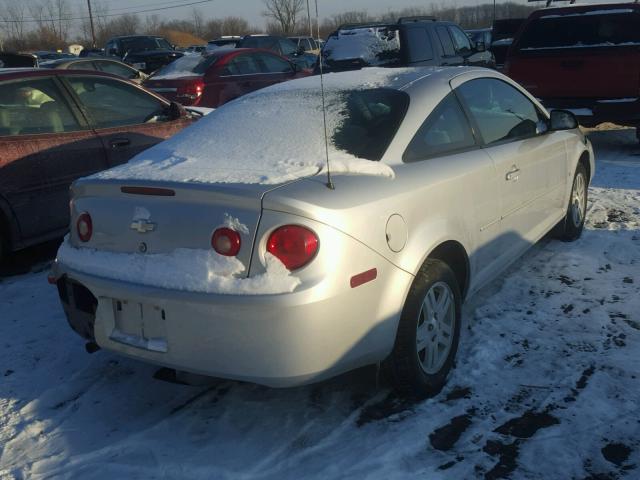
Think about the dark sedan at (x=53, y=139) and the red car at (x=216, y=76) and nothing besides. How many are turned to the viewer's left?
0

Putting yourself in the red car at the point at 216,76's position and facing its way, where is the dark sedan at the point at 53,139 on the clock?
The dark sedan is roughly at 5 o'clock from the red car.

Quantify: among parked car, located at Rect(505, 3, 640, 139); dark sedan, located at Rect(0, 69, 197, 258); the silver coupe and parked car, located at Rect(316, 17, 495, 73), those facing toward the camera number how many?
0

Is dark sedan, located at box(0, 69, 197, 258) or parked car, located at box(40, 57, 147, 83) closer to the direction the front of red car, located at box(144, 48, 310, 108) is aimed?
the parked car

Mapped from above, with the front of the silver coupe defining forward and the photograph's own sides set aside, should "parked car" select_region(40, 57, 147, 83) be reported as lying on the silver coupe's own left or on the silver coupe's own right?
on the silver coupe's own left

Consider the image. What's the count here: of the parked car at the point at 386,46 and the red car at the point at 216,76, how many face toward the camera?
0

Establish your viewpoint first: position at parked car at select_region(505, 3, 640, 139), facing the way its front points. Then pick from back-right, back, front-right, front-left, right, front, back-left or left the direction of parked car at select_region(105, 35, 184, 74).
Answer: front-left

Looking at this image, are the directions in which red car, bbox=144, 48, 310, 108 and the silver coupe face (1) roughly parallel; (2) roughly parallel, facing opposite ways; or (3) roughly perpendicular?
roughly parallel

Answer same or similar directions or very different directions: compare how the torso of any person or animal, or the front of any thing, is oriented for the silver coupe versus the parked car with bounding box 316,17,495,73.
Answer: same or similar directions

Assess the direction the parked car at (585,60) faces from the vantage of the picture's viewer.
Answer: facing away from the viewer

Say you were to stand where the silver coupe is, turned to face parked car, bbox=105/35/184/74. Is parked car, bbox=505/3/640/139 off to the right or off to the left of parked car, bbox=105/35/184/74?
right

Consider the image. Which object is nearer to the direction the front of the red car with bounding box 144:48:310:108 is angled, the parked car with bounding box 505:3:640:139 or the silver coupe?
the parked car

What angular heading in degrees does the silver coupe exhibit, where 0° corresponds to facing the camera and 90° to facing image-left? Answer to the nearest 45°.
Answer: approximately 225°

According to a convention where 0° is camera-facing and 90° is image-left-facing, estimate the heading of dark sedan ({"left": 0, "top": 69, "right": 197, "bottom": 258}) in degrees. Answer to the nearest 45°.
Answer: approximately 225°

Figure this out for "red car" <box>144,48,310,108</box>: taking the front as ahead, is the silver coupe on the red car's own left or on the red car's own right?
on the red car's own right

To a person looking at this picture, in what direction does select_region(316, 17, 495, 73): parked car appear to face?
facing away from the viewer and to the right of the viewer

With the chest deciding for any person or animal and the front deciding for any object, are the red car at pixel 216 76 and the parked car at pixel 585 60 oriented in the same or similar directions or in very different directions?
same or similar directions

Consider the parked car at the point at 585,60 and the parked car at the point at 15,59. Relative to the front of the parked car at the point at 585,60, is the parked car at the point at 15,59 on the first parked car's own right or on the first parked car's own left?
on the first parked car's own left
